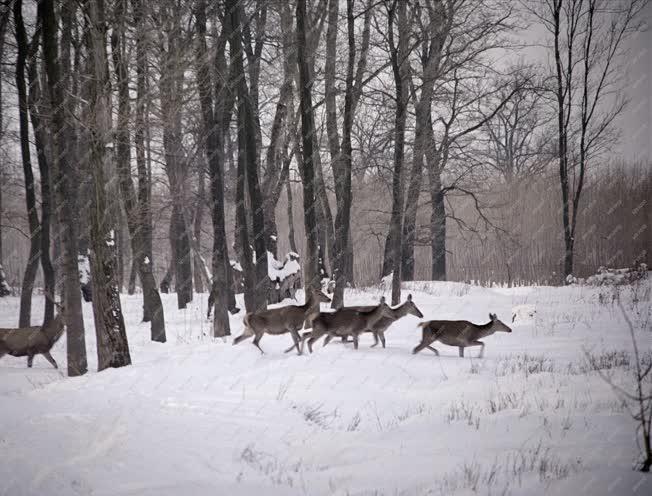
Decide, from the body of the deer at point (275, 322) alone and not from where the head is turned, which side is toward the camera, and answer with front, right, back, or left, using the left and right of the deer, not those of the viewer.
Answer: right

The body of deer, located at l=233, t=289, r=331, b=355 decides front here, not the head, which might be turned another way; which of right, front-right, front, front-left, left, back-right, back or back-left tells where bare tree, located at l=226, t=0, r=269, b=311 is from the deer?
left

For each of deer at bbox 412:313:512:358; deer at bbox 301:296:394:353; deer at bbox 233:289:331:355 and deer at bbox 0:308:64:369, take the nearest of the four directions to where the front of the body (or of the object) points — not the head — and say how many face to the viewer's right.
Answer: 4

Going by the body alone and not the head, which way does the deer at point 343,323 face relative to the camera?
to the viewer's right

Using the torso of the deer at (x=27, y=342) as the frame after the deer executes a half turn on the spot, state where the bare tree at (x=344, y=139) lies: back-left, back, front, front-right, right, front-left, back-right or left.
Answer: back

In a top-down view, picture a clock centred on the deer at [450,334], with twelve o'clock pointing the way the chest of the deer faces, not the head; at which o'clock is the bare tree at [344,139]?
The bare tree is roughly at 8 o'clock from the deer.

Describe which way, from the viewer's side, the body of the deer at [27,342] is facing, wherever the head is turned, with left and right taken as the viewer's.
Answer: facing to the right of the viewer

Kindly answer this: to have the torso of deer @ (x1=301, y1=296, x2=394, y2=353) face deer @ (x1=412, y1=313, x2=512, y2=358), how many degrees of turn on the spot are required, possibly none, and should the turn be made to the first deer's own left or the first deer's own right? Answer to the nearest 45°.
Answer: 0° — it already faces it

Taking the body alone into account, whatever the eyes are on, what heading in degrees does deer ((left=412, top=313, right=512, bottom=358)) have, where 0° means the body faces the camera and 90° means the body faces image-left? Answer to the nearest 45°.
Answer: approximately 270°

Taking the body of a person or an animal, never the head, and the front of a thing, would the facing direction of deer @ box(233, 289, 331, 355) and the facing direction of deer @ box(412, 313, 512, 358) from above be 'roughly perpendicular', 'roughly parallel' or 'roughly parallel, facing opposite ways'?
roughly parallel

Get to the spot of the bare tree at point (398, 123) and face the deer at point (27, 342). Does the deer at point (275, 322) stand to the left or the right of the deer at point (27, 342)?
left

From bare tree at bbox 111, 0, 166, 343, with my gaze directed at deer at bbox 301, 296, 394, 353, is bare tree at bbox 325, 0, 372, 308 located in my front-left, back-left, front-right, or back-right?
front-left
